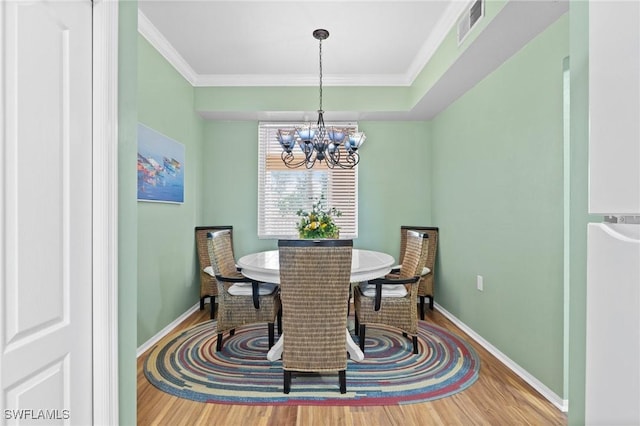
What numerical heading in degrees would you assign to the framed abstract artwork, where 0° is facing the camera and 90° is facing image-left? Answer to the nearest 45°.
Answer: approximately 315°

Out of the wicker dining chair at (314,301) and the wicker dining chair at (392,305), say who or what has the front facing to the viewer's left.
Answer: the wicker dining chair at (392,305)

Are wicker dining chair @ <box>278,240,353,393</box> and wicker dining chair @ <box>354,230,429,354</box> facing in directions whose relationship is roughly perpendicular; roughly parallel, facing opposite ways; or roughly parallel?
roughly perpendicular

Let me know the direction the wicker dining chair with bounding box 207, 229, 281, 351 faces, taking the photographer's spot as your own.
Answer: facing to the right of the viewer

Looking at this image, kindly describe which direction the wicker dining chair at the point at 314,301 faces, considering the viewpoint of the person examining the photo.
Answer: facing away from the viewer

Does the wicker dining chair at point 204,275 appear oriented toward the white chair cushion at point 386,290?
yes

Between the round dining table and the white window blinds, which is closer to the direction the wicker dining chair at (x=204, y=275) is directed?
the round dining table

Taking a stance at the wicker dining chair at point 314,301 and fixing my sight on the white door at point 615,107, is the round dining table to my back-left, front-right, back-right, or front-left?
back-left

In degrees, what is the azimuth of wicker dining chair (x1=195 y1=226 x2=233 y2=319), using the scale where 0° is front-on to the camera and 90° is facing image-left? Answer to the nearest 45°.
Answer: approximately 315°

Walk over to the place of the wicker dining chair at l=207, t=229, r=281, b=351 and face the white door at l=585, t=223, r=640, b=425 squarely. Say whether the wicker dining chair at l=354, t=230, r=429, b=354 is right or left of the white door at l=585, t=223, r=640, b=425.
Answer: left

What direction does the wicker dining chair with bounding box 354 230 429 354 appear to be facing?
to the viewer's left

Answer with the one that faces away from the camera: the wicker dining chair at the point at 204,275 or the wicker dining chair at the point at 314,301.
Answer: the wicker dining chair at the point at 314,301

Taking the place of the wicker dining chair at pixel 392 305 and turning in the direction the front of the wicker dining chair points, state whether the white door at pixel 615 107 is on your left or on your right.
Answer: on your left

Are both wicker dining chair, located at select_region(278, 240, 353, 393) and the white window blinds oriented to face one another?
yes

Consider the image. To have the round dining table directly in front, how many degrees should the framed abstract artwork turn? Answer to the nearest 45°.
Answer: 0° — it already faces it
